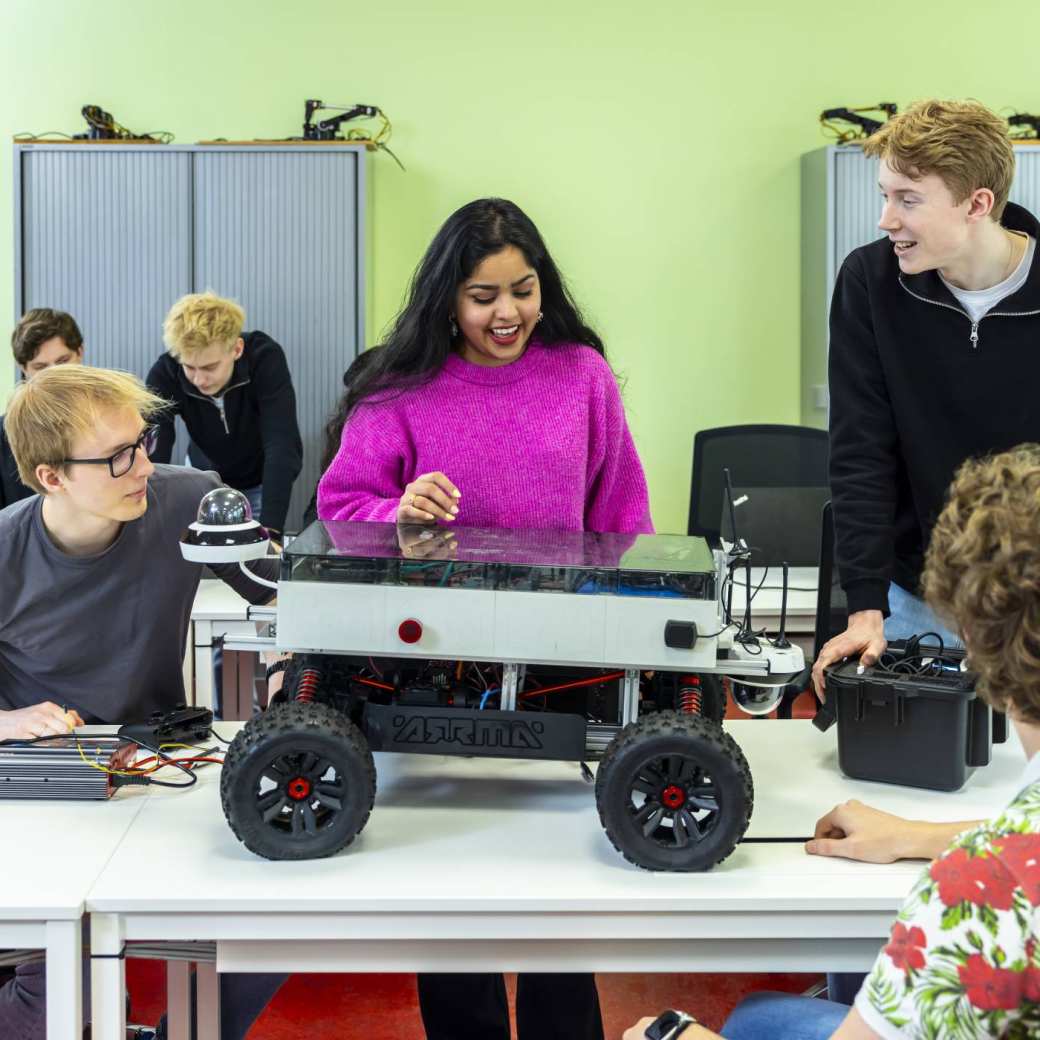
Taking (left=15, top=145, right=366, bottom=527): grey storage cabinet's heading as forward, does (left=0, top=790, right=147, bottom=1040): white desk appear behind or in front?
in front

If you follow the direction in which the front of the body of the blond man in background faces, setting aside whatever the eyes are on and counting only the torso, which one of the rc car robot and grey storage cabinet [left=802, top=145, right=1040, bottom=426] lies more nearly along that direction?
the rc car robot

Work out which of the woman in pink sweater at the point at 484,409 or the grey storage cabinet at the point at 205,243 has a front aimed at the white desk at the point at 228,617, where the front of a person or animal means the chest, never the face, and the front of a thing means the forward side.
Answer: the grey storage cabinet

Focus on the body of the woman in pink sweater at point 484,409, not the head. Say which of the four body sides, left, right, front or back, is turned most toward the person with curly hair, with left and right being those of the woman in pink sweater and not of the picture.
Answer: front

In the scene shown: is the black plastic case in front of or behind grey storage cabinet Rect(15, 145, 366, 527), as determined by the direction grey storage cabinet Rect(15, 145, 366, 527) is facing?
in front

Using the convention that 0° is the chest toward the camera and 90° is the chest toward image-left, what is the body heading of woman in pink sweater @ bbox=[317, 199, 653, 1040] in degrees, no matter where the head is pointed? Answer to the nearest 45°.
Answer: approximately 0°

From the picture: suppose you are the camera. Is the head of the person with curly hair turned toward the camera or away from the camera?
away from the camera

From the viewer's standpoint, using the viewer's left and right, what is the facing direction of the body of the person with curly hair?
facing away from the viewer and to the left of the viewer
